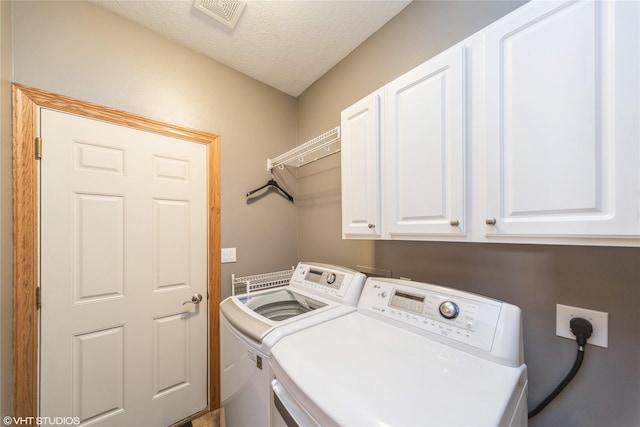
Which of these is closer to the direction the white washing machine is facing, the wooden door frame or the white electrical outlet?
the wooden door frame

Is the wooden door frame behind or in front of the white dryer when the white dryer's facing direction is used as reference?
in front

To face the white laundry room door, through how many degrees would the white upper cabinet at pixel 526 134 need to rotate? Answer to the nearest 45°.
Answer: approximately 45° to its right

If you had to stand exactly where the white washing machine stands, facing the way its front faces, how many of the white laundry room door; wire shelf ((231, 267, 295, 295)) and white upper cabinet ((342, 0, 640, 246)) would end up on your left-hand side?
1

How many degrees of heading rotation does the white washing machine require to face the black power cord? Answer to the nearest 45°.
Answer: approximately 135° to its left

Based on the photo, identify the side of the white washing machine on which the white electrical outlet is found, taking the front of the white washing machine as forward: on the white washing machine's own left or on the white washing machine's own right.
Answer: on the white washing machine's own left

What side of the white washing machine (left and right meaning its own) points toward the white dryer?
left

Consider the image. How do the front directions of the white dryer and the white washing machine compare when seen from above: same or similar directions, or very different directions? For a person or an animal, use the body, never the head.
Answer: same or similar directions

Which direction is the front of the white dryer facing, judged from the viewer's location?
facing the viewer and to the left of the viewer

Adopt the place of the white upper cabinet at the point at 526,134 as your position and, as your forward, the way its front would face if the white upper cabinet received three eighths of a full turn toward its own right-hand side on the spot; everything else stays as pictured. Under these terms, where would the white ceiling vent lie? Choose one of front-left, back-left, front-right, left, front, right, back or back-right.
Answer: left

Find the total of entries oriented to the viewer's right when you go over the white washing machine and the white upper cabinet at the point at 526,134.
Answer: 0

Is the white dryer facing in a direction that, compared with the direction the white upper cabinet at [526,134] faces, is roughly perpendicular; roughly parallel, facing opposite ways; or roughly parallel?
roughly parallel
